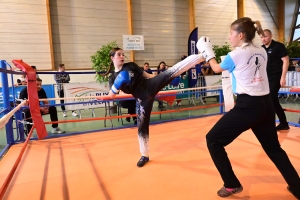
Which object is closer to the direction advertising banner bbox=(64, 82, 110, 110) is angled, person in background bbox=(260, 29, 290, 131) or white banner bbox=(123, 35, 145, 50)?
the person in background

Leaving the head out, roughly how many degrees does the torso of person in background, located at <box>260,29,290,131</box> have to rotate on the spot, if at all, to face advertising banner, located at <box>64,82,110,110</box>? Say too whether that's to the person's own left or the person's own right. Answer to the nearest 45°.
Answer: approximately 45° to the person's own right

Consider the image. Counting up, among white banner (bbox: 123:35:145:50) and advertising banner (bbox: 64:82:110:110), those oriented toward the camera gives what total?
2

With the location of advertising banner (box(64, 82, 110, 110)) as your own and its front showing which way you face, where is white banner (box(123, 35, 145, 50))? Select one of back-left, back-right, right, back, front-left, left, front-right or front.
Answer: back-left

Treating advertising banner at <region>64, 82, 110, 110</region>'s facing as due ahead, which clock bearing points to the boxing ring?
The boxing ring is roughly at 12 o'clock from the advertising banner.

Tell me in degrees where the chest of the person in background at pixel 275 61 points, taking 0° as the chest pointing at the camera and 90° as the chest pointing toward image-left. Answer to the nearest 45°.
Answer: approximately 45°

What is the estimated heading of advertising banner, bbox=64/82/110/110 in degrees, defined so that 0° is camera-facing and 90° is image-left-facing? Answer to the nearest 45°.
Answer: approximately 0°

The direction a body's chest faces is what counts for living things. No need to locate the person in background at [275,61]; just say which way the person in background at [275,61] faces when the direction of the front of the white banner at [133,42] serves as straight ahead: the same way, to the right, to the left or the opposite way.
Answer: to the right

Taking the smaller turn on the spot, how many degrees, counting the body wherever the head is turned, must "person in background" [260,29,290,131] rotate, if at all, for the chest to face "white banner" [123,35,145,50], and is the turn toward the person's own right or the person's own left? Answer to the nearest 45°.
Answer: approximately 90° to the person's own right
